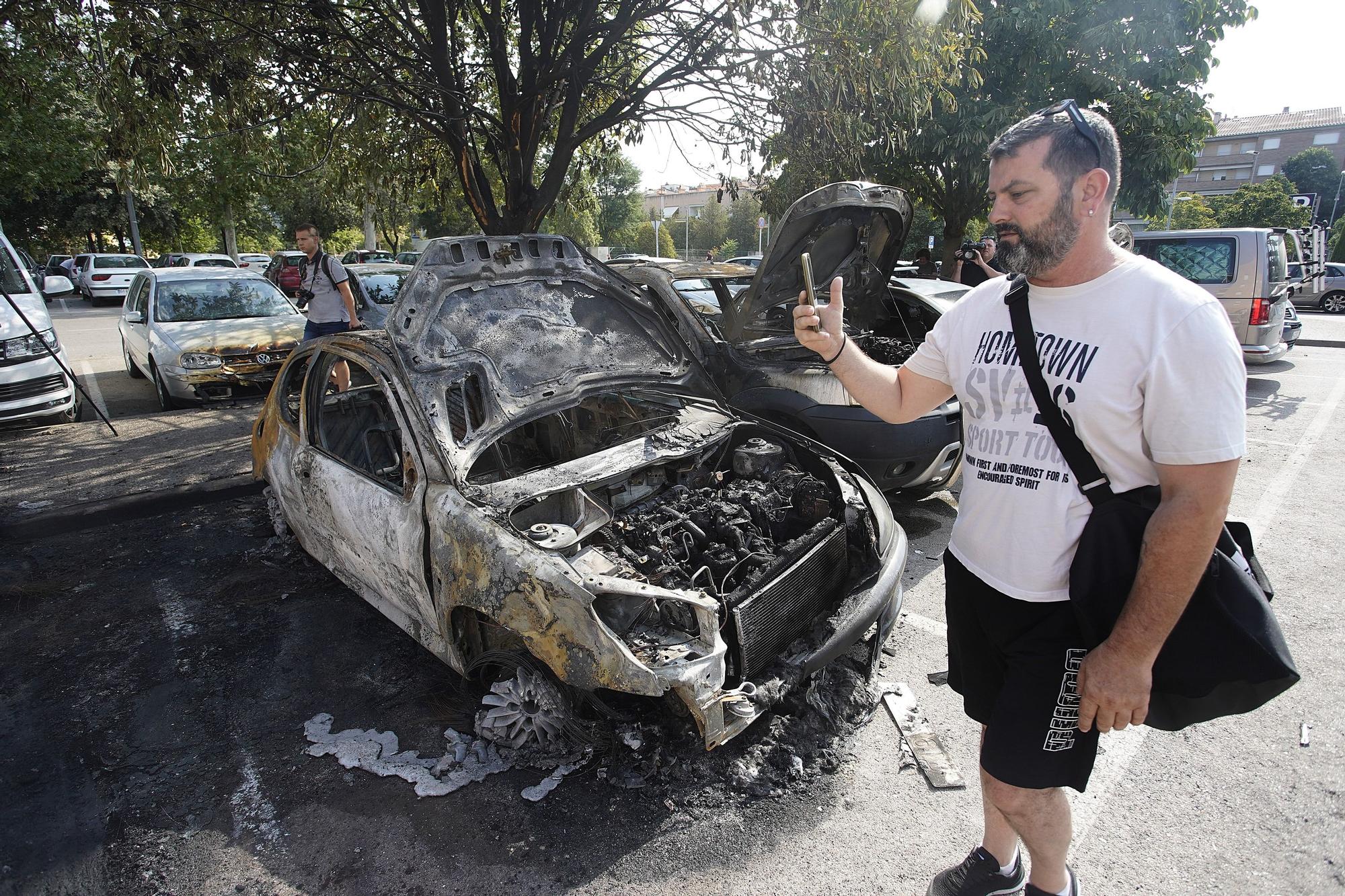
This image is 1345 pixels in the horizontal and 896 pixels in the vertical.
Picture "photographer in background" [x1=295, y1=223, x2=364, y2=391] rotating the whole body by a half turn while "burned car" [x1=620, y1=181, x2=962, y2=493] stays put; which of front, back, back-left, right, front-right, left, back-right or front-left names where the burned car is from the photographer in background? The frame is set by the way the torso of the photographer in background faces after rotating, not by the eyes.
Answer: right

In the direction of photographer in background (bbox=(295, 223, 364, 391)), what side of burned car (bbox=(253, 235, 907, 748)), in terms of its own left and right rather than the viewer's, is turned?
back

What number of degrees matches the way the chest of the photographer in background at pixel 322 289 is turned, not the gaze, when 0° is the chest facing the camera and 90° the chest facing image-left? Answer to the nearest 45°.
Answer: approximately 45°

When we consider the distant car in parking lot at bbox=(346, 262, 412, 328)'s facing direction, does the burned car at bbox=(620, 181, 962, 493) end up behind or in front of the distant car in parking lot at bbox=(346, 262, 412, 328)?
in front

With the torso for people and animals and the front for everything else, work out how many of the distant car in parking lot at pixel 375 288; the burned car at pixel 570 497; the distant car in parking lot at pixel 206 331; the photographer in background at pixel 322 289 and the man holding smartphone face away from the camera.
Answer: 0

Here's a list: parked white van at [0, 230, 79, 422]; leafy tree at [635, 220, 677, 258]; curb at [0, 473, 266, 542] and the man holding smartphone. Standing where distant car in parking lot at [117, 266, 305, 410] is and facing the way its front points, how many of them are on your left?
1

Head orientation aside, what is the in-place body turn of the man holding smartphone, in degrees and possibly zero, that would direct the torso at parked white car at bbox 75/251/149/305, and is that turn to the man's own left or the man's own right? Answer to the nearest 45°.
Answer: approximately 90° to the man's own right

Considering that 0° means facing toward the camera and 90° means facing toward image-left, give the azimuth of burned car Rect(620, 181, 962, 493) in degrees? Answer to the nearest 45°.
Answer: approximately 315°

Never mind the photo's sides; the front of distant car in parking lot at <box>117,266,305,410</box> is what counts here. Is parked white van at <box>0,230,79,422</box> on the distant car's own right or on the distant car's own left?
on the distant car's own right

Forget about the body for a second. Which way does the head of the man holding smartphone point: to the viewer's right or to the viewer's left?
to the viewer's left

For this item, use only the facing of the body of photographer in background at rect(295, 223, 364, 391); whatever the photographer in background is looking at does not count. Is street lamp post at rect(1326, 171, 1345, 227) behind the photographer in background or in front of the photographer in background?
behind
